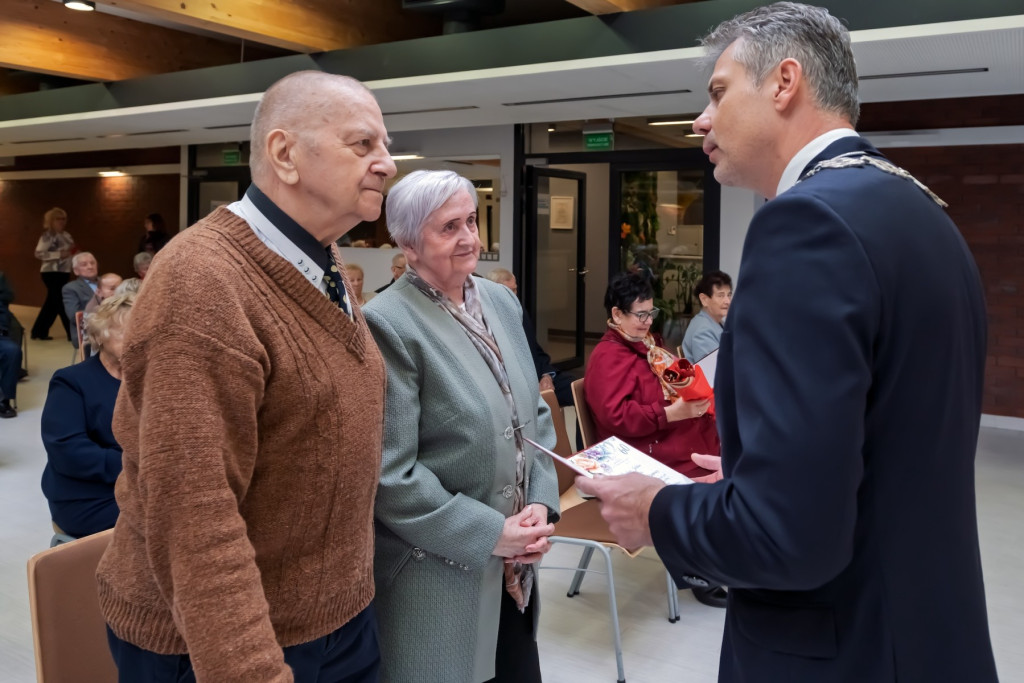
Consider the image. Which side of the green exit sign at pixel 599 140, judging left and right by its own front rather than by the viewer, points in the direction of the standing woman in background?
right

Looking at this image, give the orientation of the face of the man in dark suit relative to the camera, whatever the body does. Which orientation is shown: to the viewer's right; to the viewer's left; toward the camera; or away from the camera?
to the viewer's left

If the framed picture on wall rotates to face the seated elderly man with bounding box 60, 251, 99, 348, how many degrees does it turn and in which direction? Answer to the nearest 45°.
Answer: approximately 45° to its right

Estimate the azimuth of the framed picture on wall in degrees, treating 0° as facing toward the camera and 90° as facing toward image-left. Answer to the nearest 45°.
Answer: approximately 0°

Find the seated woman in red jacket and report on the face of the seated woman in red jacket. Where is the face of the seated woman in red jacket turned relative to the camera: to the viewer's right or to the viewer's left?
to the viewer's right

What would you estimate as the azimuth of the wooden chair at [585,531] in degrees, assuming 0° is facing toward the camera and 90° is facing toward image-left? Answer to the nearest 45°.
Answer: approximately 315°

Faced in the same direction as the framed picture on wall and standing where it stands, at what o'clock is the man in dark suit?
The man in dark suit is roughly at 12 o'clock from the framed picture on wall.

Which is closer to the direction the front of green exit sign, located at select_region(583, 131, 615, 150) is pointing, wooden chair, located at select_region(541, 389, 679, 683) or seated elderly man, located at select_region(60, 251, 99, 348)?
the wooden chair

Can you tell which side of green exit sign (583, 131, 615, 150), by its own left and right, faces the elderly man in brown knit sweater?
front

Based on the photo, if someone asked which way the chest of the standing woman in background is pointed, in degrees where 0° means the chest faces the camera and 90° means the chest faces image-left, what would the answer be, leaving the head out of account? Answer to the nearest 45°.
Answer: approximately 315°

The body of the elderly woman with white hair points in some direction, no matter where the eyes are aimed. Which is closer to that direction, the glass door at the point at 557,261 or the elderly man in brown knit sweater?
the elderly man in brown knit sweater

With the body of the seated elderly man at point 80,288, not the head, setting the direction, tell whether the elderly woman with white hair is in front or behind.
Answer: in front

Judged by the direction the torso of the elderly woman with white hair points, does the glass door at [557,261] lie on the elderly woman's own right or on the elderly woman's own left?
on the elderly woman's own left
